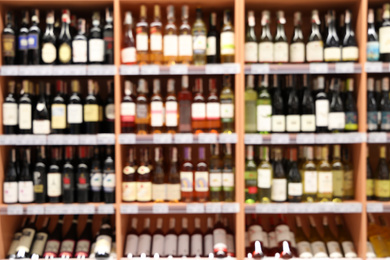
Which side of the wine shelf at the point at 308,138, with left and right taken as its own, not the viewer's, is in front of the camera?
front

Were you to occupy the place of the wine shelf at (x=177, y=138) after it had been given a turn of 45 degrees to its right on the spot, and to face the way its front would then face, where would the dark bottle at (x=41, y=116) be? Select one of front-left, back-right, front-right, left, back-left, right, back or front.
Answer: front-right

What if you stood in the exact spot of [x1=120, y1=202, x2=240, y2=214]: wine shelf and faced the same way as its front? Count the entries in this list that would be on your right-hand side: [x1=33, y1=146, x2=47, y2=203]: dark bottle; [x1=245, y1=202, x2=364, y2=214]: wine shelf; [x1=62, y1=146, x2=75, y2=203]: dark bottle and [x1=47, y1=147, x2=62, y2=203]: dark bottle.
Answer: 3

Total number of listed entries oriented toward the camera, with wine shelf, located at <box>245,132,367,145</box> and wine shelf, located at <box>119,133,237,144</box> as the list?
2

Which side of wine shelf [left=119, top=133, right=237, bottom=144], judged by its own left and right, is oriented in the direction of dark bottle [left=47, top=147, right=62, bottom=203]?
right

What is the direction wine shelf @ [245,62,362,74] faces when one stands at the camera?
facing the viewer

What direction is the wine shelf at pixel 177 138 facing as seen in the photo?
toward the camera

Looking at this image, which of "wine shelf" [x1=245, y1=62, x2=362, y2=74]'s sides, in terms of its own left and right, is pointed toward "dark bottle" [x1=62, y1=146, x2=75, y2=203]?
right

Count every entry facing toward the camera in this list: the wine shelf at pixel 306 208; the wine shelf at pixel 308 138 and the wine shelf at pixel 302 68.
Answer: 3

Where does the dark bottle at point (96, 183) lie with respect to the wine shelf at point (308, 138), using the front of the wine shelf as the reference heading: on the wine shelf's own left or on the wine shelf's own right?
on the wine shelf's own right

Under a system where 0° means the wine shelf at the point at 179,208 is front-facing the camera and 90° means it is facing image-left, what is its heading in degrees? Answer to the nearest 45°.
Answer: approximately 0°
